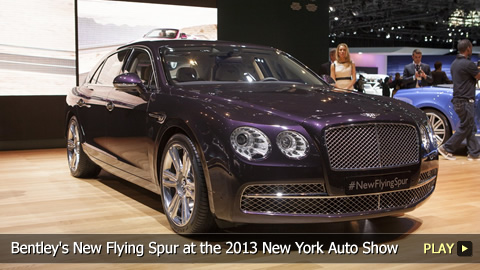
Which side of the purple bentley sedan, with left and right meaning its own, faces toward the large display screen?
back

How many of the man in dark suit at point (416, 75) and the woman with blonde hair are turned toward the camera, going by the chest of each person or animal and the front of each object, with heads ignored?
2

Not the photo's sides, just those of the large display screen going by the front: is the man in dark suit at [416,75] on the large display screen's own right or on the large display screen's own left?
on the large display screen's own left

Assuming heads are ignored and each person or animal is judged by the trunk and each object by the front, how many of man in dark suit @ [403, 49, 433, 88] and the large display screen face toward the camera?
2

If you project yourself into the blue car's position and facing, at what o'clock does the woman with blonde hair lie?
The woman with blonde hair is roughly at 1 o'clock from the blue car.

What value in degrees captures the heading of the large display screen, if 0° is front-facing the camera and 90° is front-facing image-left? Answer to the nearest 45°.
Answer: approximately 0°
